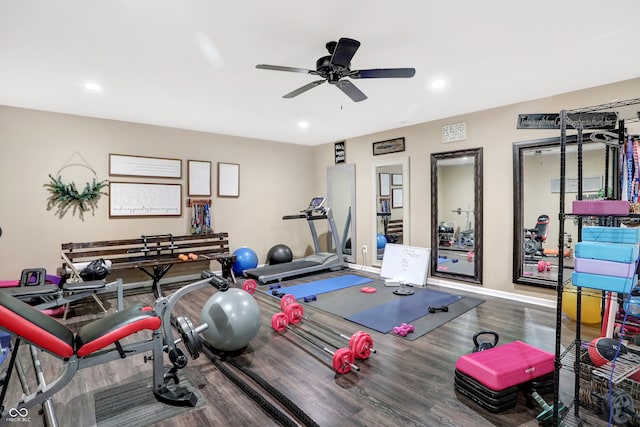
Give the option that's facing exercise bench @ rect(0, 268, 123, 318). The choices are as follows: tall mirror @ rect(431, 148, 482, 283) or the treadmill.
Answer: the tall mirror

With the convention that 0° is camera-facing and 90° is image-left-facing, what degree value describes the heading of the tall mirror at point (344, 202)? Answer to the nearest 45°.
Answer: approximately 45°

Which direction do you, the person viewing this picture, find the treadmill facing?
facing away from the viewer and to the right of the viewer

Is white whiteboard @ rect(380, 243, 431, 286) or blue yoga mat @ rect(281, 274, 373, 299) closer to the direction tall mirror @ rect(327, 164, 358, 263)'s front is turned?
the blue yoga mat

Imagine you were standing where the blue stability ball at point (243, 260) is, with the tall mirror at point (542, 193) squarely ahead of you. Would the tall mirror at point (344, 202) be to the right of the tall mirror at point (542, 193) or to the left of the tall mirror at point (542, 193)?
left

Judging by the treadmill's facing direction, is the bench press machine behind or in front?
behind

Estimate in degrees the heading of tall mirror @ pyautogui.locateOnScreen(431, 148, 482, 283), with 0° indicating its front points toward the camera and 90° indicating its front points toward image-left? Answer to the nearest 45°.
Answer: approximately 45°

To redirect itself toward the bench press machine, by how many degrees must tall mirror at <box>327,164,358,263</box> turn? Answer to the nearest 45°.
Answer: approximately 45° to its left

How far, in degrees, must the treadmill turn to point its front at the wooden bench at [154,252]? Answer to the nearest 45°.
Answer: approximately 135° to its left

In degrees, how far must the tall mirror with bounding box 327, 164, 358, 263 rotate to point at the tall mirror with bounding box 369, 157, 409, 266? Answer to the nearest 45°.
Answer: approximately 90° to its left

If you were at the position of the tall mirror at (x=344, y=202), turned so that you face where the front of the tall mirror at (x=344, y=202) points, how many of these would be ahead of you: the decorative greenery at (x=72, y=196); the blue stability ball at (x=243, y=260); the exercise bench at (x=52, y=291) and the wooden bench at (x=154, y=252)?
4

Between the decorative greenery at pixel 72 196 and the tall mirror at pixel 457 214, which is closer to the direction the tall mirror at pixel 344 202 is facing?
the decorative greenery

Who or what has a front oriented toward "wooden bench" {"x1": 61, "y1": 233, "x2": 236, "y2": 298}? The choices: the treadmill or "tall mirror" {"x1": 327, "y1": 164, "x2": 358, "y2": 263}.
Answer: the tall mirror

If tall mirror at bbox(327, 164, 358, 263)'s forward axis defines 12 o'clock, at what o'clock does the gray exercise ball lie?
The gray exercise ball is roughly at 11 o'clock from the tall mirror.
